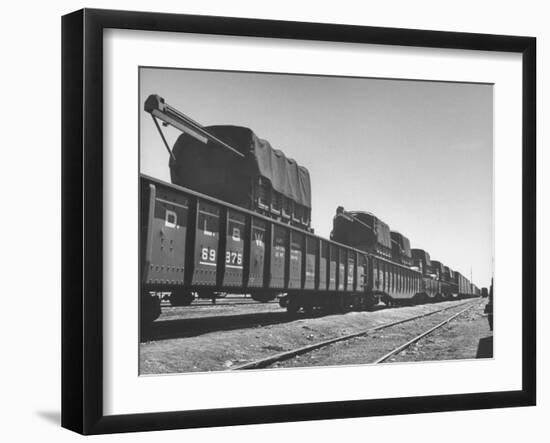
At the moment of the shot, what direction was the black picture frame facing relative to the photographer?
facing the viewer and to the right of the viewer
